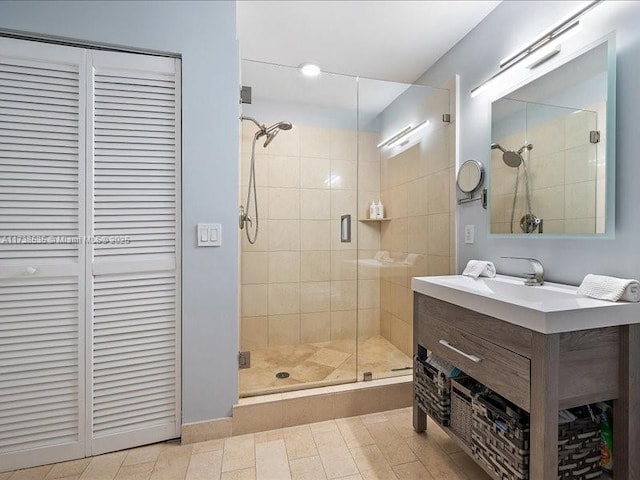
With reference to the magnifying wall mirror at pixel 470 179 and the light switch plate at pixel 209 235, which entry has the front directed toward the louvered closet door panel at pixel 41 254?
the magnifying wall mirror

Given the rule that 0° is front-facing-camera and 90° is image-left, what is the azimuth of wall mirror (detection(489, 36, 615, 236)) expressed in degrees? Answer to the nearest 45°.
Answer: approximately 45°

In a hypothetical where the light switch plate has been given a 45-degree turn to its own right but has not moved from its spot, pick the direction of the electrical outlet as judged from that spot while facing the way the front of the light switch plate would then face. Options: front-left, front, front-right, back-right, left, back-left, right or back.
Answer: back-left

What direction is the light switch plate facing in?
toward the camera

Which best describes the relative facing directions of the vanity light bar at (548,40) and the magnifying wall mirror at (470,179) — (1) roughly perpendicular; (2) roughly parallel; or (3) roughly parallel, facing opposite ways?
roughly parallel

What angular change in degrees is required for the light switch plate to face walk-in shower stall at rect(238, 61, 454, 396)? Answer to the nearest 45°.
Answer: approximately 90° to its left

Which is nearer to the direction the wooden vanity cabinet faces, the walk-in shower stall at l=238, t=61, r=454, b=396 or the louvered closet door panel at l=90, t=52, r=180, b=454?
the louvered closet door panel

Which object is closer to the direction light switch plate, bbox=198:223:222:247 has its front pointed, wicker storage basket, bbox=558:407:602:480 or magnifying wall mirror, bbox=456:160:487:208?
the wicker storage basket

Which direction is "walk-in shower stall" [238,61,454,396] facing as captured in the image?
toward the camera

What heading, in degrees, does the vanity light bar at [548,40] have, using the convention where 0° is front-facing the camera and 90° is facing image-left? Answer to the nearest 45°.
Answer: approximately 45°

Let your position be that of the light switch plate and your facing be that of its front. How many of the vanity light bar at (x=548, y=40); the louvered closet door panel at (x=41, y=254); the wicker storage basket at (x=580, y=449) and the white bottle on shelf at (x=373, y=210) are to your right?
1

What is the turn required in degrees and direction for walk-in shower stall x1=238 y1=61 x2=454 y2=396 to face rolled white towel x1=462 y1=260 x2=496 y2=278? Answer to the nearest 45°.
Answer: approximately 45° to its left

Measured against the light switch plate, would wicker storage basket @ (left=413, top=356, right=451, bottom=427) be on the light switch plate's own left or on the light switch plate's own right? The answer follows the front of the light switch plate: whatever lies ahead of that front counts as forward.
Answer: on the light switch plate's own left

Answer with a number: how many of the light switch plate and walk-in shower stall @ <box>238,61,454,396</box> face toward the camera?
2

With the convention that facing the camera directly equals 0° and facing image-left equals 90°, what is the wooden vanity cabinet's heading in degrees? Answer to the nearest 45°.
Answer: approximately 45°

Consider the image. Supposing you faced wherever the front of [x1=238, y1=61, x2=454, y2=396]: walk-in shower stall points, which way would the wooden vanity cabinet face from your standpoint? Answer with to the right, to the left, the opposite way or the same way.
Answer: to the right
